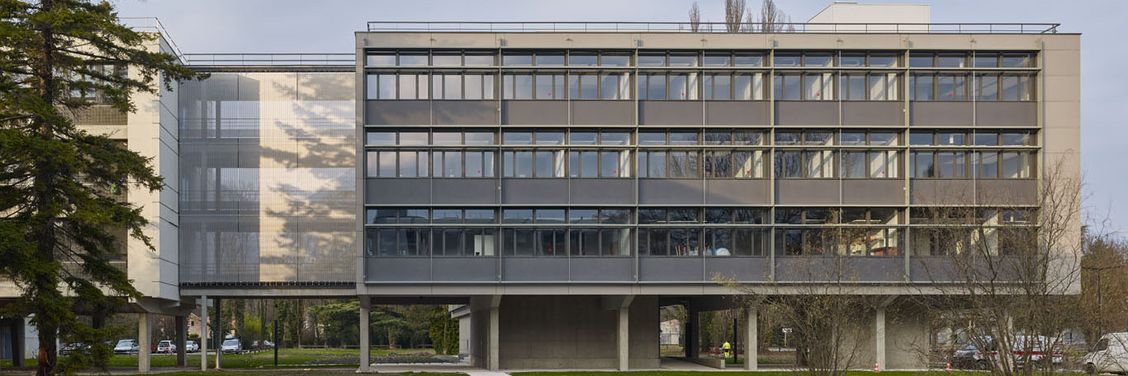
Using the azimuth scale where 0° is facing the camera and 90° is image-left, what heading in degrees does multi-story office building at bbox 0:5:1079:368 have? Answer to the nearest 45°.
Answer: approximately 0°
